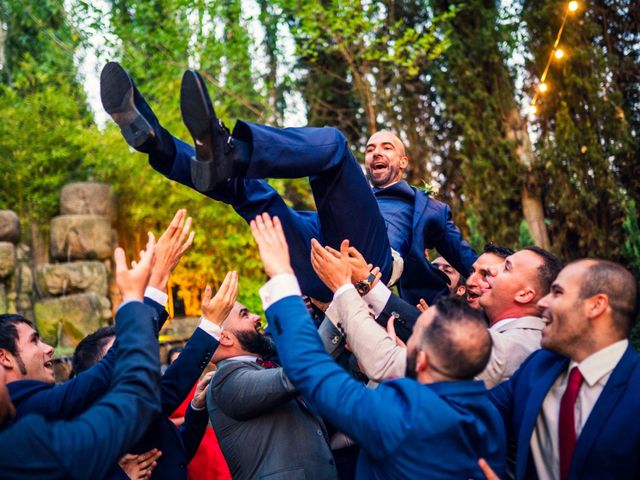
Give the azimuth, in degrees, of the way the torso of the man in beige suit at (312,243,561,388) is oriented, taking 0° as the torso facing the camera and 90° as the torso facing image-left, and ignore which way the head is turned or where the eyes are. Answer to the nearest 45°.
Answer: approximately 90°

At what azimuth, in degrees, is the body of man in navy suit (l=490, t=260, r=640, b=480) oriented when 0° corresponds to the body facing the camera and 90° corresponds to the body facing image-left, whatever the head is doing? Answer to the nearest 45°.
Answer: approximately 45°

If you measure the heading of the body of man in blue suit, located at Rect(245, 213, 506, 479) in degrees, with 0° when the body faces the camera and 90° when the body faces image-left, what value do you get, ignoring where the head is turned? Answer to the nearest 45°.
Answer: approximately 135°

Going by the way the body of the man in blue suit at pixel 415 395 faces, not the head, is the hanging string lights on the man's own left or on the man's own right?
on the man's own right

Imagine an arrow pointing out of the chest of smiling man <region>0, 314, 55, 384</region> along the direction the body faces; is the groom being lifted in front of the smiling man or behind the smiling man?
in front

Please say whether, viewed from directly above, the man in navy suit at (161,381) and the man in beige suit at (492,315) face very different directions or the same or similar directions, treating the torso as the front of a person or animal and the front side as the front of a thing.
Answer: very different directions

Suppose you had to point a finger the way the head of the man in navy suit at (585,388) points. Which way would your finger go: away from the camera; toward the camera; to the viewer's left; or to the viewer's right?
to the viewer's left

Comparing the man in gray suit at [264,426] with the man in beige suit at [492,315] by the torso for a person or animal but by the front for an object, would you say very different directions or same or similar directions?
very different directions

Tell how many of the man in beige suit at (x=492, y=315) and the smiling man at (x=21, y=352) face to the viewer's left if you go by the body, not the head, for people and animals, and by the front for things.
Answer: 1

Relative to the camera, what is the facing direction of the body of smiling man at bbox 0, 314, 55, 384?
to the viewer's right
